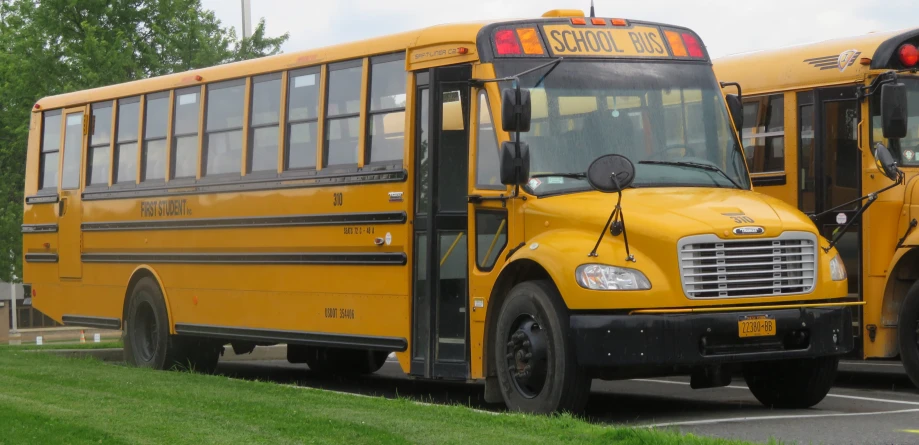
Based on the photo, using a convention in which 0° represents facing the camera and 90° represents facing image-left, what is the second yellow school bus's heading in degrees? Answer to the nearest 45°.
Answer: approximately 315°

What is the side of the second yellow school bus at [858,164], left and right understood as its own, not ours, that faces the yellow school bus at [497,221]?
right

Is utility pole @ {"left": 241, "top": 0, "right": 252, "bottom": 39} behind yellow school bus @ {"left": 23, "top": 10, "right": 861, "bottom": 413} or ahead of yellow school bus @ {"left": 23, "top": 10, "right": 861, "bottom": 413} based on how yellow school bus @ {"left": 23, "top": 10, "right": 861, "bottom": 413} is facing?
behind

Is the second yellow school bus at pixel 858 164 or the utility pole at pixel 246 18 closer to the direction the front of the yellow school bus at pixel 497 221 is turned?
the second yellow school bus

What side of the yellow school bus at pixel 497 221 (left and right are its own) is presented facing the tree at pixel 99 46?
back

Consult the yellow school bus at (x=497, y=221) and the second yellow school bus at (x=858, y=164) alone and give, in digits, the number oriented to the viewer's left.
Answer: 0

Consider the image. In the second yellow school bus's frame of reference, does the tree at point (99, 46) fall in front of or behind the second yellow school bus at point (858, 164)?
behind
